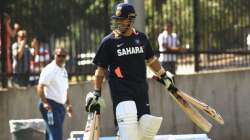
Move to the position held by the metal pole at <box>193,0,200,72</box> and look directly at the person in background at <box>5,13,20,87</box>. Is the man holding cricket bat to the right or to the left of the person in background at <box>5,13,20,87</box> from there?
left

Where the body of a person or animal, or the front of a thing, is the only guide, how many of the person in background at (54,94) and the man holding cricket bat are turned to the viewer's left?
0

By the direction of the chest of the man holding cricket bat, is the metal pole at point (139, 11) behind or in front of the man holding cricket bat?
behind

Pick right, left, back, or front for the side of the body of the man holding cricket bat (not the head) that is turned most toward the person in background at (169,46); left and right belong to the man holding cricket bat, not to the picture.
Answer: back

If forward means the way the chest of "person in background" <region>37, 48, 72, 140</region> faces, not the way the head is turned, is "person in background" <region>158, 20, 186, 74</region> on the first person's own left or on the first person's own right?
on the first person's own left

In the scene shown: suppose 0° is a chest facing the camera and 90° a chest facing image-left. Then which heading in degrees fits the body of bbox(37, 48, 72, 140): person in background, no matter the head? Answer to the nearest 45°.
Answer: approximately 315°

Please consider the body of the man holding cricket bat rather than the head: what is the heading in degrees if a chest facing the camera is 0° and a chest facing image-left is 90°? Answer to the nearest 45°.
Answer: approximately 0°
